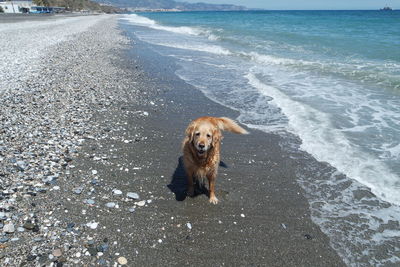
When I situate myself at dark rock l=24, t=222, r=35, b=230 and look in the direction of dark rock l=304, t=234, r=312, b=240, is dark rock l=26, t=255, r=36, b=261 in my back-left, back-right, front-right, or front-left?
front-right

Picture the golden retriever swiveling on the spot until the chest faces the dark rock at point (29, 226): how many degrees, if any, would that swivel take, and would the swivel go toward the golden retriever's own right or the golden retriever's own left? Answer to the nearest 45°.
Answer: approximately 45° to the golden retriever's own right

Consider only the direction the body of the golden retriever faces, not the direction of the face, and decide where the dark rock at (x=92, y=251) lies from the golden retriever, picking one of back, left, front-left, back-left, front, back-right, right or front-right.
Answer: front-right

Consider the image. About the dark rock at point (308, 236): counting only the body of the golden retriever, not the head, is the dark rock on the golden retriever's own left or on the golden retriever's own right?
on the golden retriever's own left

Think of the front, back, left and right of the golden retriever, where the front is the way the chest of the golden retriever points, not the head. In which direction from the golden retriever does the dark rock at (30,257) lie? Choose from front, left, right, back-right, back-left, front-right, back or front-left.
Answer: front-right

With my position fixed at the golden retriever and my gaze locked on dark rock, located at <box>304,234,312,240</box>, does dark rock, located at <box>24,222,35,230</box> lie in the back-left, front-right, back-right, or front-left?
back-right

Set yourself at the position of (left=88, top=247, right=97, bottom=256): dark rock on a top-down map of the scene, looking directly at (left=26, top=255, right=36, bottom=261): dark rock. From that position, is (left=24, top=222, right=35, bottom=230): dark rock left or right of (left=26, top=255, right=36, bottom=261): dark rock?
right

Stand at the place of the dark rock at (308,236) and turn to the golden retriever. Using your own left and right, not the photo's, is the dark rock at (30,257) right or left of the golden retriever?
left

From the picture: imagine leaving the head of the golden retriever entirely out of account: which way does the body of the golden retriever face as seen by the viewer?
toward the camera
